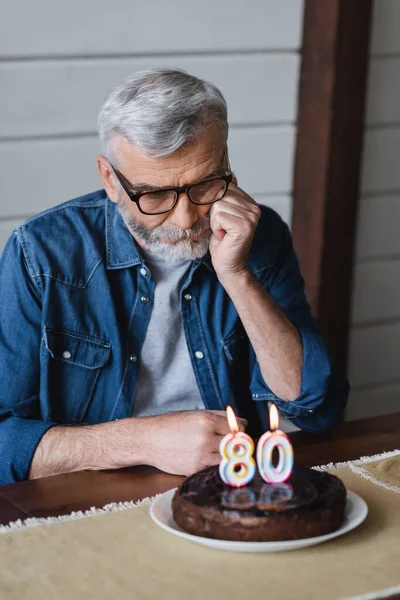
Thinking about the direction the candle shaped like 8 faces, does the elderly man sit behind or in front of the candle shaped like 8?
behind

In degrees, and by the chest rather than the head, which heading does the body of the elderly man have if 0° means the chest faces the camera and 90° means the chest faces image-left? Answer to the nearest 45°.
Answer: approximately 315°

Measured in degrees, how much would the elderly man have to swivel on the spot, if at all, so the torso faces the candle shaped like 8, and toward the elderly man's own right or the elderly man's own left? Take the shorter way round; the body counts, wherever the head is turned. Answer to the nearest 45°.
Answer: approximately 45° to the elderly man's own right

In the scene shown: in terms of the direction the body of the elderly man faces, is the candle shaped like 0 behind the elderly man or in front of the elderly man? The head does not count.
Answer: in front

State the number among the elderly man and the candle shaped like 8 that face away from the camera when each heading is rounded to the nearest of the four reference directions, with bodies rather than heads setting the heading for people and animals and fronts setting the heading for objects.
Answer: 0
